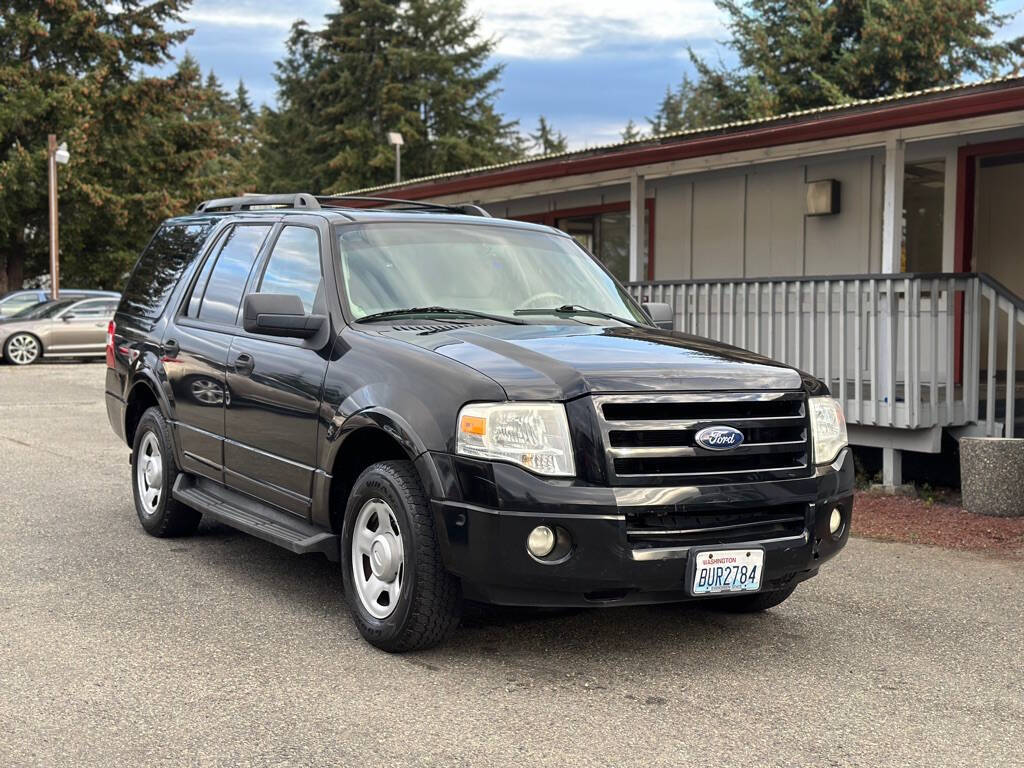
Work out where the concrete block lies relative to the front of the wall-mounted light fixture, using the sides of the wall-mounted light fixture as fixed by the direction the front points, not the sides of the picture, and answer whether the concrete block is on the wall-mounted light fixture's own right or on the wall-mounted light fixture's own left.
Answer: on the wall-mounted light fixture's own left

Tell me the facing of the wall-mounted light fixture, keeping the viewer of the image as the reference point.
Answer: facing the viewer and to the left of the viewer

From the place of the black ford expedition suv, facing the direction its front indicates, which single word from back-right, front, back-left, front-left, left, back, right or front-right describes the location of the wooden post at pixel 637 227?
back-left

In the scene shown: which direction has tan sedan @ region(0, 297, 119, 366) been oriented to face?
to the viewer's left

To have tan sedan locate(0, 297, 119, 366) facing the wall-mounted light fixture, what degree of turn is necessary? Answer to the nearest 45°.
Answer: approximately 135° to its left

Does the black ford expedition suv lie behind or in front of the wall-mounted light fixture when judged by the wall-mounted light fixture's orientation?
in front

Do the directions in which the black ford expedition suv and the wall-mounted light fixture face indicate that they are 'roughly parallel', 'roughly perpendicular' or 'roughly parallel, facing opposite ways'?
roughly perpendicular

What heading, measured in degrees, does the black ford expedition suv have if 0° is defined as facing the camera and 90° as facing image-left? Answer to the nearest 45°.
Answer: approximately 315°
